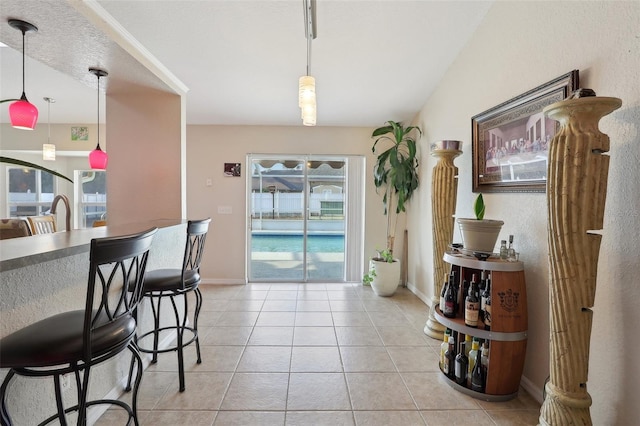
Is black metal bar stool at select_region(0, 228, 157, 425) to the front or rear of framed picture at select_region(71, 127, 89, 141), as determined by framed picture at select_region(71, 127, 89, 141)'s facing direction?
to the front

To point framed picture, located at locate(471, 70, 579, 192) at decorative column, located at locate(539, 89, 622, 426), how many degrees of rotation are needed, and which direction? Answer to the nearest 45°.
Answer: approximately 45° to its left

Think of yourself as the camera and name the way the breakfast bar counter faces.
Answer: facing the viewer and to the right of the viewer

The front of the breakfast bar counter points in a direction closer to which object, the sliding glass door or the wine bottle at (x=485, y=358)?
the wine bottle

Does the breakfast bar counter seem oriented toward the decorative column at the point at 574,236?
yes

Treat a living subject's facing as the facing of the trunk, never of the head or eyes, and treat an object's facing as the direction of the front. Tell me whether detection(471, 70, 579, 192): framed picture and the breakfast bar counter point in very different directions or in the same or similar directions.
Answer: very different directions

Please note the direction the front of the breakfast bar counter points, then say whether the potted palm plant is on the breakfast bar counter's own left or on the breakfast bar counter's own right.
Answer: on the breakfast bar counter's own left

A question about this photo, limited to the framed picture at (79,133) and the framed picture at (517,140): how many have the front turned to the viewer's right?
0

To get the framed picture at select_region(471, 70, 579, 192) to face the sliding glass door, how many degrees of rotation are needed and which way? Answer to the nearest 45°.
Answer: approximately 90° to its right

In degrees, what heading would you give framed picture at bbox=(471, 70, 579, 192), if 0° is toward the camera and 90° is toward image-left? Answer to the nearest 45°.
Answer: approximately 45°
